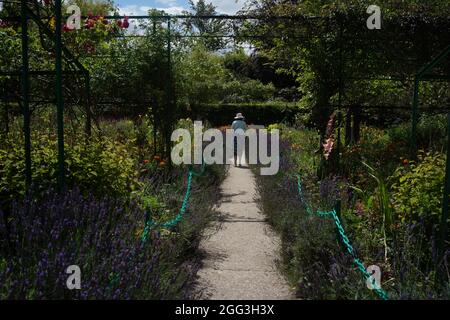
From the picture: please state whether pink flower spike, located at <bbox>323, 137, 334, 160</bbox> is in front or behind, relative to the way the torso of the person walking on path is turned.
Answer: behind

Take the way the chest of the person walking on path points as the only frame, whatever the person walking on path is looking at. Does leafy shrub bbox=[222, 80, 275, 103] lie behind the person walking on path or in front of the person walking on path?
in front

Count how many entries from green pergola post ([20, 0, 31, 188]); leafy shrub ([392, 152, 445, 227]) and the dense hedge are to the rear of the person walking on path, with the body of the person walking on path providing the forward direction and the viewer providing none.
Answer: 2

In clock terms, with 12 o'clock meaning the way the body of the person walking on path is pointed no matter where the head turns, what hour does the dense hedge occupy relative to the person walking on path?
The dense hedge is roughly at 12 o'clock from the person walking on path.

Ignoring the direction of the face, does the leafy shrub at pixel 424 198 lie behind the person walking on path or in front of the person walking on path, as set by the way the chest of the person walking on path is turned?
behind

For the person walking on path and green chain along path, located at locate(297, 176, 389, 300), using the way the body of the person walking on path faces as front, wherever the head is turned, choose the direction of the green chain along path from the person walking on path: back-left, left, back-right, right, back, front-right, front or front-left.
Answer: back

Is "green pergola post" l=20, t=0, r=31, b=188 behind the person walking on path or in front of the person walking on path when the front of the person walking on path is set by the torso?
behind

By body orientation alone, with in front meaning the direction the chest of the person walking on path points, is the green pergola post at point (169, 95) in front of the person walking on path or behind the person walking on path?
behind

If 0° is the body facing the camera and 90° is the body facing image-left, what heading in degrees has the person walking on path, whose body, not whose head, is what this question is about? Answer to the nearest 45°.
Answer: approximately 180°
